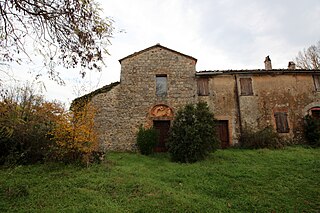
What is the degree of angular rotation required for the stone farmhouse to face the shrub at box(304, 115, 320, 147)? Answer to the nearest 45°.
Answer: approximately 90° to its left

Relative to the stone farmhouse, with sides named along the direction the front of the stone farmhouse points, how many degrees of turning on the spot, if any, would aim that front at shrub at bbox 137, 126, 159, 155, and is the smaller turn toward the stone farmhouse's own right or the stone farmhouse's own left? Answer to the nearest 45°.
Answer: approximately 45° to the stone farmhouse's own right

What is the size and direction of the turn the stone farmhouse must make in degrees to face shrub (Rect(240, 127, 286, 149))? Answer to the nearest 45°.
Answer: approximately 90° to its left

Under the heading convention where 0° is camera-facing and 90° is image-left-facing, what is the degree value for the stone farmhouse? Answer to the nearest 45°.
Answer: approximately 0°

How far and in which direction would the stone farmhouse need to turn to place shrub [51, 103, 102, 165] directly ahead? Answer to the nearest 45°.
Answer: approximately 45° to its right
